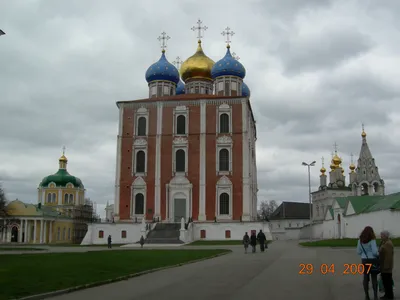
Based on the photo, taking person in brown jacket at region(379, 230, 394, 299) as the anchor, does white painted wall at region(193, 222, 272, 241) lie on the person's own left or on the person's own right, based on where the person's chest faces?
on the person's own right

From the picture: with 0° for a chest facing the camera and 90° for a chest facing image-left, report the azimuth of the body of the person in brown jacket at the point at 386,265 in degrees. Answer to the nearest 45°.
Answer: approximately 90°
